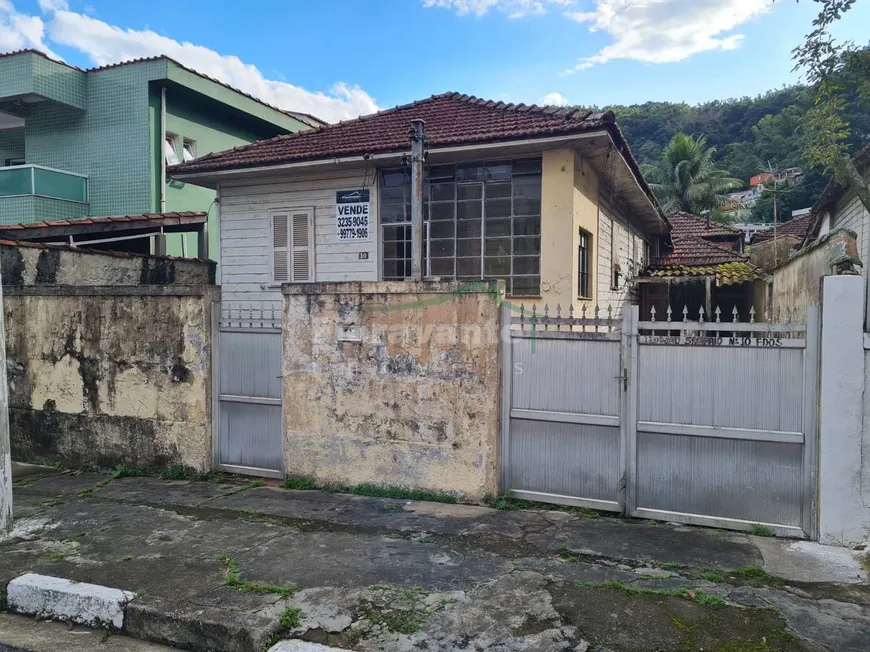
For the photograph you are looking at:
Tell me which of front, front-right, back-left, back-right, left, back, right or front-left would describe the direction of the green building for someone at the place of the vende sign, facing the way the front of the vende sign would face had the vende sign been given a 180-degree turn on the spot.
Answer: front-left

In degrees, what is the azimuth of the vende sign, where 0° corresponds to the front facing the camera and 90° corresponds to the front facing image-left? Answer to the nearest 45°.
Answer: approximately 0°

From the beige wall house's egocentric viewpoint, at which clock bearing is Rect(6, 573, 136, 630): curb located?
The curb is roughly at 1 o'clock from the beige wall house.

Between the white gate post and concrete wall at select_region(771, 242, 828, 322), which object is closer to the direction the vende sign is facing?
the white gate post

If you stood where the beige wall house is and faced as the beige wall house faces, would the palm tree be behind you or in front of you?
behind

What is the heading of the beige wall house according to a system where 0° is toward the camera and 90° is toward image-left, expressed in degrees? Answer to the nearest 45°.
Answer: approximately 0°

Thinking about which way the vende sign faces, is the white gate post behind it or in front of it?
in front

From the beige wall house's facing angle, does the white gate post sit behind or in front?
in front

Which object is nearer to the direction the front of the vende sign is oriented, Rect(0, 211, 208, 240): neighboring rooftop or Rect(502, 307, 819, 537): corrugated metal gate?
the corrugated metal gate

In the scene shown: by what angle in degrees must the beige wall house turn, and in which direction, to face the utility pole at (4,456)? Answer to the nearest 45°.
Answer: approximately 45° to its right

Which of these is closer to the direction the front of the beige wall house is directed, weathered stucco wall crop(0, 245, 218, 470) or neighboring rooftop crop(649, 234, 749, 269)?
the weathered stucco wall

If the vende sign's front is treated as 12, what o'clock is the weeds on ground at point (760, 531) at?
The weeds on ground is roughly at 11 o'clock from the vende sign.

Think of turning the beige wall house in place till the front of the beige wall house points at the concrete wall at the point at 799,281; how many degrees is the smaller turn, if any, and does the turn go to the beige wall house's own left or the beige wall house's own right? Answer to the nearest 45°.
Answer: approximately 90° to the beige wall house's own left

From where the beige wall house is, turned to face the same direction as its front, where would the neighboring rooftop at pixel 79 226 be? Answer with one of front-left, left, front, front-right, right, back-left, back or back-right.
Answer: right
